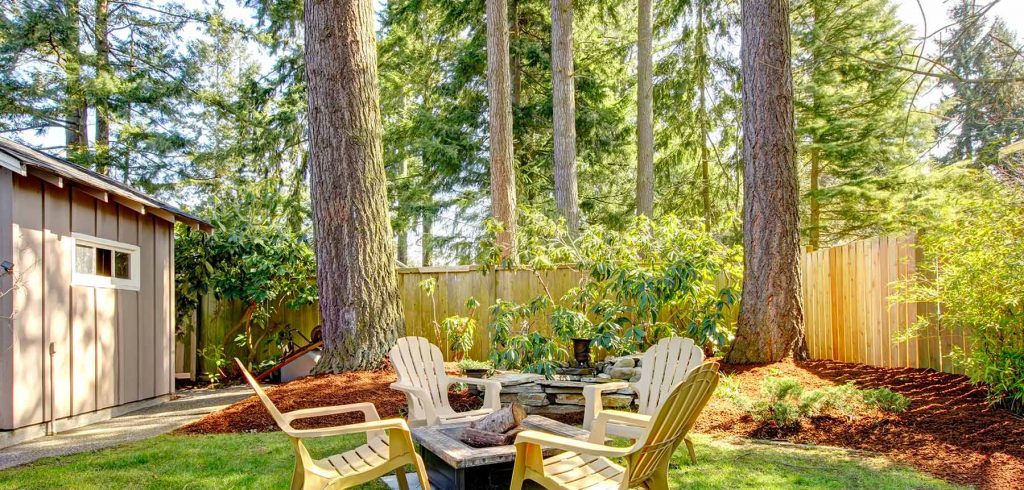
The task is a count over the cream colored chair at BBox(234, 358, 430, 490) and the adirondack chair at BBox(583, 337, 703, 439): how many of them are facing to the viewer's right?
1

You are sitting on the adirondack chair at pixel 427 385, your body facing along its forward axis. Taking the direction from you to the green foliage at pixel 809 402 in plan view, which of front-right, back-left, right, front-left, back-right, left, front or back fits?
front-left

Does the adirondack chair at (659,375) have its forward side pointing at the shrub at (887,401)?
no

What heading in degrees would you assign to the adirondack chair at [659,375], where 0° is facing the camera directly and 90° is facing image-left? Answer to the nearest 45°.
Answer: approximately 45°

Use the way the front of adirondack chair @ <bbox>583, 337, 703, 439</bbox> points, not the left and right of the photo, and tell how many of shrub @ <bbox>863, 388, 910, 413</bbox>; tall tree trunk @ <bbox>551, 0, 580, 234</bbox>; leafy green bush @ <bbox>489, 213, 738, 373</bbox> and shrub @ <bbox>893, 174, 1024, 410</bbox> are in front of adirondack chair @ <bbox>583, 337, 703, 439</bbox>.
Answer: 0

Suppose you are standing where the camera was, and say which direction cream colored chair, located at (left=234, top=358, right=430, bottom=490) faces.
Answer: facing to the right of the viewer

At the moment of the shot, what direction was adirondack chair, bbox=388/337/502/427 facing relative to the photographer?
facing the viewer and to the right of the viewer

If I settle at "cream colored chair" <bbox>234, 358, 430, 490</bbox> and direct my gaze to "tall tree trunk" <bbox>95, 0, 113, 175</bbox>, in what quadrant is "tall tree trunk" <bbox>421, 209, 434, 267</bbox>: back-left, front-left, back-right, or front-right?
front-right

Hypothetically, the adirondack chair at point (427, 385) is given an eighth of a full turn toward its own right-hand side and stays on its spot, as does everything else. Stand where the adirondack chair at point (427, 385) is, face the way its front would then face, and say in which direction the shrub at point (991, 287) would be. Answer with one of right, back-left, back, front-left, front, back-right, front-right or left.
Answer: left

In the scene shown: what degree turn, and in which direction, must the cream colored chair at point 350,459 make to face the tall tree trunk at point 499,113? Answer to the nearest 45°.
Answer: approximately 90° to its left

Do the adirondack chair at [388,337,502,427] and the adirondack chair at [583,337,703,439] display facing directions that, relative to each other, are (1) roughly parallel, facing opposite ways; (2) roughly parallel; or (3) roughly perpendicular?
roughly perpendicular

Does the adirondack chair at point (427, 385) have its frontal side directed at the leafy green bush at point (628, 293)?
no

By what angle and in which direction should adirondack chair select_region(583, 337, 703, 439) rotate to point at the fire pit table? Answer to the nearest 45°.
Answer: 0° — it already faces it

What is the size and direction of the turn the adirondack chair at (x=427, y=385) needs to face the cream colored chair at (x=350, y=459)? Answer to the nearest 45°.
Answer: approximately 45° to its right

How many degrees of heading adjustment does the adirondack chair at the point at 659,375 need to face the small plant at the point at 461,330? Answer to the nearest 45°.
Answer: approximately 90° to its right
